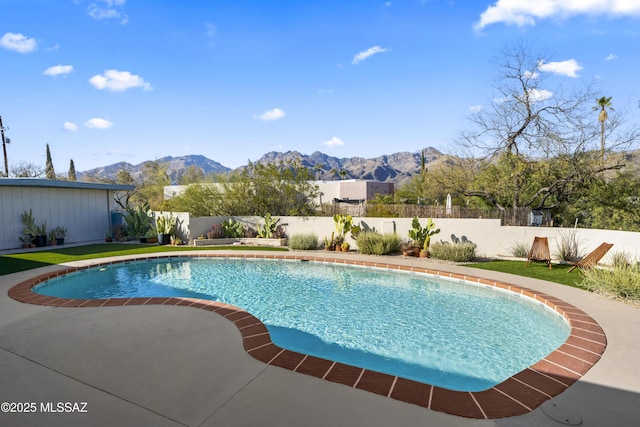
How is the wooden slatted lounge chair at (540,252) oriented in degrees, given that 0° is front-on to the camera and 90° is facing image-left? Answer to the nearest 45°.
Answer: approximately 0°

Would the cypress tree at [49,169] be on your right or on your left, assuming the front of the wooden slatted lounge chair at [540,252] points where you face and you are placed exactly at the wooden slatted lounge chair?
on your right

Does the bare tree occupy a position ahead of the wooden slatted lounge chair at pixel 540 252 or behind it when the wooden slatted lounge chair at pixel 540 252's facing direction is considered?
behind

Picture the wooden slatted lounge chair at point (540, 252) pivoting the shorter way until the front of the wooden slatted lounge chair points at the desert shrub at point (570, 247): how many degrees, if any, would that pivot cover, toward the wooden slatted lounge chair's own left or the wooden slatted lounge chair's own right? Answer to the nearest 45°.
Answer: approximately 135° to the wooden slatted lounge chair's own left

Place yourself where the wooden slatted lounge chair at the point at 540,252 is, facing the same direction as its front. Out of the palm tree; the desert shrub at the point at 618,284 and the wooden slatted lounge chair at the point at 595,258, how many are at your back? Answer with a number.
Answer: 1

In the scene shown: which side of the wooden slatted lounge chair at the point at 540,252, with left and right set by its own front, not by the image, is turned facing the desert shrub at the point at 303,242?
right

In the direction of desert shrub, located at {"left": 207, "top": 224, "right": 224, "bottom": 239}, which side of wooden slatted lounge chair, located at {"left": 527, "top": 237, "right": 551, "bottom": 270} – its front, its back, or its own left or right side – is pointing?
right

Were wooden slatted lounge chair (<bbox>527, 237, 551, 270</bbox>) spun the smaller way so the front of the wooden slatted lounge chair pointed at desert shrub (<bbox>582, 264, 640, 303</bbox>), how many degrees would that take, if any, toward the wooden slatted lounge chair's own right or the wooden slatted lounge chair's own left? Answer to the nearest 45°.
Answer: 0° — it already faces it

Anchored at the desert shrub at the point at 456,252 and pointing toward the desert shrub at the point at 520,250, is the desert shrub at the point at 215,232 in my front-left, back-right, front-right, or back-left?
back-left
